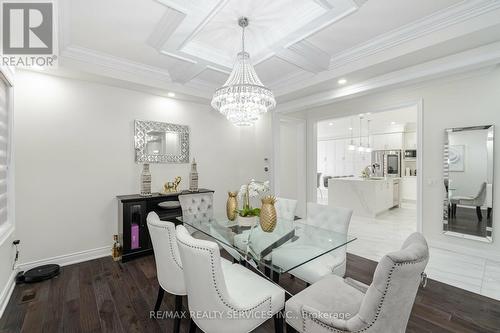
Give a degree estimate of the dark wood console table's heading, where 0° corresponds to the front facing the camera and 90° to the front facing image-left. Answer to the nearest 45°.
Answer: approximately 315°

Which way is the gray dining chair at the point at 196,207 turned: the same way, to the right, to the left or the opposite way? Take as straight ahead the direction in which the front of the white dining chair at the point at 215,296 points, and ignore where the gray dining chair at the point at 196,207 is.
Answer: to the right

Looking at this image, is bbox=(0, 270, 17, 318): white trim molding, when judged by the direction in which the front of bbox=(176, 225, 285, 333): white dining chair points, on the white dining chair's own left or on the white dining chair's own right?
on the white dining chair's own left

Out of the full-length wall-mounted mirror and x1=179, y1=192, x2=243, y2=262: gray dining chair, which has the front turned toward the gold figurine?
the full-length wall-mounted mirror

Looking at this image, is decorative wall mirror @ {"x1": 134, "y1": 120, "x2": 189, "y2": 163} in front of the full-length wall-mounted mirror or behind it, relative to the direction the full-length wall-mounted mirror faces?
in front

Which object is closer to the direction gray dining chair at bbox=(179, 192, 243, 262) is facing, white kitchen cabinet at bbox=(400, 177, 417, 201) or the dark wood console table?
the white kitchen cabinet

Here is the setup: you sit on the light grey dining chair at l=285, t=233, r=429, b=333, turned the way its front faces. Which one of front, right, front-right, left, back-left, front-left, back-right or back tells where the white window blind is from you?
front-left

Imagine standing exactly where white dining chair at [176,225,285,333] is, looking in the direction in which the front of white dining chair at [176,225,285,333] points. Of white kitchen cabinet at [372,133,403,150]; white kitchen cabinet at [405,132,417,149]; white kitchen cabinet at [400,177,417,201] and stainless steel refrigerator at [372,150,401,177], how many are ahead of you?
4

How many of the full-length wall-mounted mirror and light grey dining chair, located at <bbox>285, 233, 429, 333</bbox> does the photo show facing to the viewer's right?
0

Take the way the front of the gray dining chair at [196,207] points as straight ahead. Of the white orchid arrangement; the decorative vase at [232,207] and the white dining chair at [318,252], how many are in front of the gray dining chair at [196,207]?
3

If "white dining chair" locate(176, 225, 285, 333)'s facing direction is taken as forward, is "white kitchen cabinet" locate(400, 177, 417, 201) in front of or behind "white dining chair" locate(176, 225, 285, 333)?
in front

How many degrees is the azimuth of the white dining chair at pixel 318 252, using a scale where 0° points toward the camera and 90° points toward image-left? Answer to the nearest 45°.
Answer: approximately 45°

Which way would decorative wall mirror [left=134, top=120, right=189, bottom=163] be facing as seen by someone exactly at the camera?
facing the viewer and to the right of the viewer

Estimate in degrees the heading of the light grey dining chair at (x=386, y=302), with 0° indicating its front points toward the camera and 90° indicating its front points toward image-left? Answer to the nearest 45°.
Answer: approximately 135°

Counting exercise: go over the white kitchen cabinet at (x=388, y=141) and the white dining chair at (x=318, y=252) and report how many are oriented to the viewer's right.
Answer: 0

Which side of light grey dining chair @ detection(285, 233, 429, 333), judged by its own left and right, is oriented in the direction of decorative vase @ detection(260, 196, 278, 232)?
front

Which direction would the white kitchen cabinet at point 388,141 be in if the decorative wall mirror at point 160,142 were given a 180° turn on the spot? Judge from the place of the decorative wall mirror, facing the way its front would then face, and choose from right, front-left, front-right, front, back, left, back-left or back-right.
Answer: back-right

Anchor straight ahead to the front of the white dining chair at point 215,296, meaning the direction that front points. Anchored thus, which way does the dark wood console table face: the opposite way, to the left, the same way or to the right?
to the right

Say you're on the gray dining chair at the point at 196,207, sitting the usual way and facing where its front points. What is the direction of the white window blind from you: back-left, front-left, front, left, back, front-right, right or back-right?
back-right

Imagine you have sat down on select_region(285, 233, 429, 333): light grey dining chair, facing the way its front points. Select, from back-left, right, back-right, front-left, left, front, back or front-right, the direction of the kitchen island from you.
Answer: front-right
